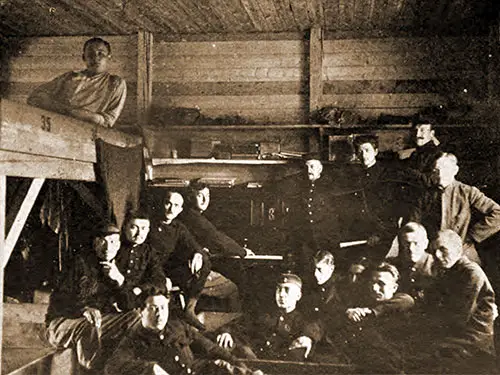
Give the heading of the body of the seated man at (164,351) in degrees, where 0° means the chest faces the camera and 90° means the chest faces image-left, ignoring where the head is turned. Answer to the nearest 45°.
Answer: approximately 315°
